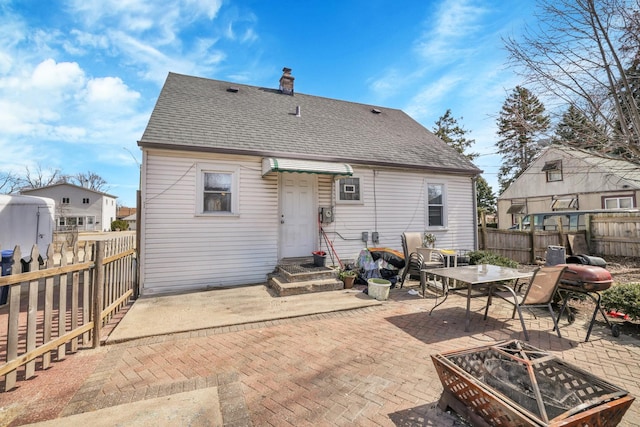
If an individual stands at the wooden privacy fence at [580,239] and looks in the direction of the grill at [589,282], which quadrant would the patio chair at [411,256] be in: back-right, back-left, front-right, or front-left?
front-right

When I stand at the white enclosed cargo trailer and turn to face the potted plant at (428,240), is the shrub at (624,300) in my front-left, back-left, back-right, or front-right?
front-right

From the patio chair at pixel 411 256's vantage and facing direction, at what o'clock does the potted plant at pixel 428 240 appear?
The potted plant is roughly at 8 o'clock from the patio chair.

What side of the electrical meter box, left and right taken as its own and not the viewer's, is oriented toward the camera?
front

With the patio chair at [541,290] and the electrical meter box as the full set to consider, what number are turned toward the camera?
1

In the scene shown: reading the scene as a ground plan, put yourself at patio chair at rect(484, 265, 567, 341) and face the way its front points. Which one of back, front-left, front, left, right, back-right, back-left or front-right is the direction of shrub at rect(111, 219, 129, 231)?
front-left

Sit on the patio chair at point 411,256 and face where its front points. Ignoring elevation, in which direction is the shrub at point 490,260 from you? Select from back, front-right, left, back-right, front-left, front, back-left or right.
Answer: left

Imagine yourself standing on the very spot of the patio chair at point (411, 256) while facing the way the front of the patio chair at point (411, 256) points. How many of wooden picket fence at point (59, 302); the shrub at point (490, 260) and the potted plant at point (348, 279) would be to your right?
2

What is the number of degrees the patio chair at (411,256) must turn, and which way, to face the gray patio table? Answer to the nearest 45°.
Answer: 0° — it already faces it

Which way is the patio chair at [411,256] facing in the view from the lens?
facing the viewer and to the right of the viewer

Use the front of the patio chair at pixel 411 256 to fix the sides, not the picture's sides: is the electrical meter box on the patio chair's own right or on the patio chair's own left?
on the patio chair's own right

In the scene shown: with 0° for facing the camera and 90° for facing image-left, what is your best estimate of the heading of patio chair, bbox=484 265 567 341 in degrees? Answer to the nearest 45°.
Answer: approximately 135°

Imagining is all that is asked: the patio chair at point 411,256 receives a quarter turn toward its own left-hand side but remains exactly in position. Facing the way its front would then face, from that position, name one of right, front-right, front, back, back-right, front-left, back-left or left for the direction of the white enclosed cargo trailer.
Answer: back-left

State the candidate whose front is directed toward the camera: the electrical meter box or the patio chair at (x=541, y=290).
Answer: the electrical meter box
